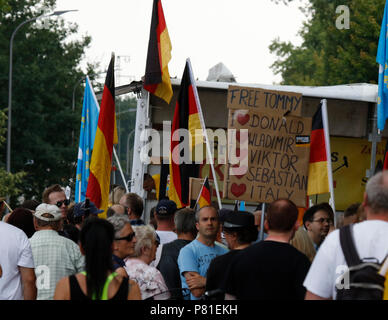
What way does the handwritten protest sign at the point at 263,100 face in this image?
toward the camera

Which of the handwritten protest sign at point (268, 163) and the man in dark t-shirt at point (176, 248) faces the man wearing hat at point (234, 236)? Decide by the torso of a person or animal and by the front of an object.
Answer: the handwritten protest sign

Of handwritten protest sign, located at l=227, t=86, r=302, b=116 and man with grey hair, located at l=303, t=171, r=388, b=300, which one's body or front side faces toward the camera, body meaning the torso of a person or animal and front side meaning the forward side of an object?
the handwritten protest sign

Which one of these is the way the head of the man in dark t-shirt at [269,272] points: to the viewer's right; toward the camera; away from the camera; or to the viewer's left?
away from the camera

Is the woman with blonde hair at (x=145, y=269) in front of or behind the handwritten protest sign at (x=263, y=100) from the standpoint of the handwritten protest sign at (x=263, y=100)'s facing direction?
in front

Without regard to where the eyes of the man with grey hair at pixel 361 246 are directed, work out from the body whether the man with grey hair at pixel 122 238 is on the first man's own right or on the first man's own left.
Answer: on the first man's own left

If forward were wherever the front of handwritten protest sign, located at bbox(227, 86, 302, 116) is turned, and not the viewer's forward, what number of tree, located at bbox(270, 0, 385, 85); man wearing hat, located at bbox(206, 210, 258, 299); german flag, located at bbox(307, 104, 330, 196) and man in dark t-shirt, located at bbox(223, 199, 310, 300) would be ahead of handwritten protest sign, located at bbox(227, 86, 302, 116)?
2

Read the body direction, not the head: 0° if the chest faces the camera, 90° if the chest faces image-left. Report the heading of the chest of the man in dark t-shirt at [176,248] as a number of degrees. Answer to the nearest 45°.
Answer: approximately 180°

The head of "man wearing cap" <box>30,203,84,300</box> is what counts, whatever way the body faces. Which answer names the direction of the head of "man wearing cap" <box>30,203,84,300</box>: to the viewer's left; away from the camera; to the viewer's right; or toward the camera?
away from the camera

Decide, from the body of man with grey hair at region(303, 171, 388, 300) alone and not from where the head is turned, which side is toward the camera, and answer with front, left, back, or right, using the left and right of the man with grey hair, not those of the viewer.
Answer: back

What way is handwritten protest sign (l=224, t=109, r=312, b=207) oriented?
toward the camera

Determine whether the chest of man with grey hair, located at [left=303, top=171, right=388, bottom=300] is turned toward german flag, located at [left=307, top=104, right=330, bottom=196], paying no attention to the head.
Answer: yes

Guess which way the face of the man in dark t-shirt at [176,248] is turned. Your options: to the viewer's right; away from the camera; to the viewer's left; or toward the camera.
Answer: away from the camera
